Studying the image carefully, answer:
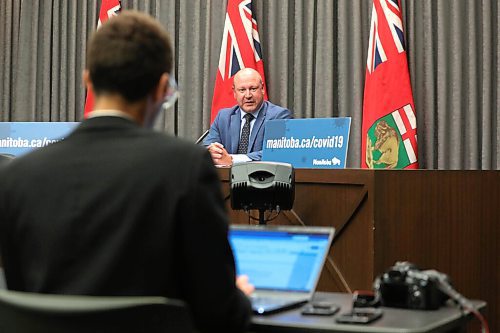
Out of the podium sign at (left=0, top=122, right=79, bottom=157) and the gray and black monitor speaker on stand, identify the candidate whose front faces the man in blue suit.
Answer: the gray and black monitor speaker on stand

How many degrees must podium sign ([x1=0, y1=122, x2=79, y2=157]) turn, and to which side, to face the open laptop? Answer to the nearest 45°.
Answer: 0° — it already faces it

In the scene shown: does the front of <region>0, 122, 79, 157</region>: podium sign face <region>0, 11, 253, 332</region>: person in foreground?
yes

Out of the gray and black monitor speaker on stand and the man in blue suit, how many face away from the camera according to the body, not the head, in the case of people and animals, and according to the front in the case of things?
1

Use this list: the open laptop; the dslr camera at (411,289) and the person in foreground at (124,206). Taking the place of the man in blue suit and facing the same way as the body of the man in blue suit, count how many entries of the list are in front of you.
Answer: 3

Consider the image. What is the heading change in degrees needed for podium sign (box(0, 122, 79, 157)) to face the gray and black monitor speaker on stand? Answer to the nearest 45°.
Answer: approximately 45° to its left

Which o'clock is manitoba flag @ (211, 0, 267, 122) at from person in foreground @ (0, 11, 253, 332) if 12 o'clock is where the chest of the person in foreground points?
The manitoba flag is roughly at 11 o'clock from the person in foreground.

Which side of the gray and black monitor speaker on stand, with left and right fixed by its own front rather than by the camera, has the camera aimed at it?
back

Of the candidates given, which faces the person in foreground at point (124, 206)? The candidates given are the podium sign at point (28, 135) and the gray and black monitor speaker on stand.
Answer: the podium sign

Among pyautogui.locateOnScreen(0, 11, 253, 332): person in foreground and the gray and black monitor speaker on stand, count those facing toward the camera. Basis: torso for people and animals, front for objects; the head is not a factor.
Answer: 0

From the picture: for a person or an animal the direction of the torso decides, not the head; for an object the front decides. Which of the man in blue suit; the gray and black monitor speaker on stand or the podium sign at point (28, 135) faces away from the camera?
the gray and black monitor speaker on stand

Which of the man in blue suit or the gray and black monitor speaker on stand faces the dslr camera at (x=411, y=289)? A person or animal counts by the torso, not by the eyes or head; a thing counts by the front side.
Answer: the man in blue suit

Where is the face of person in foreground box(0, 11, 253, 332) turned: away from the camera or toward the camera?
away from the camera

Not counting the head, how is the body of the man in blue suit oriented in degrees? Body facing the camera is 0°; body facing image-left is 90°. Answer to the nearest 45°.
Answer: approximately 0°

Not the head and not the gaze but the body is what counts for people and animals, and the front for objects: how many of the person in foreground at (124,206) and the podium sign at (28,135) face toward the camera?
1

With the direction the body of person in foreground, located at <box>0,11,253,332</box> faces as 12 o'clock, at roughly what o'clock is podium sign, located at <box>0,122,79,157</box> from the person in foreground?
The podium sign is roughly at 10 o'clock from the person in foreground.

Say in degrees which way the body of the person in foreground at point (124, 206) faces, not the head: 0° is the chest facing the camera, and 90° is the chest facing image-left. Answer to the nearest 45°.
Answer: approximately 225°
